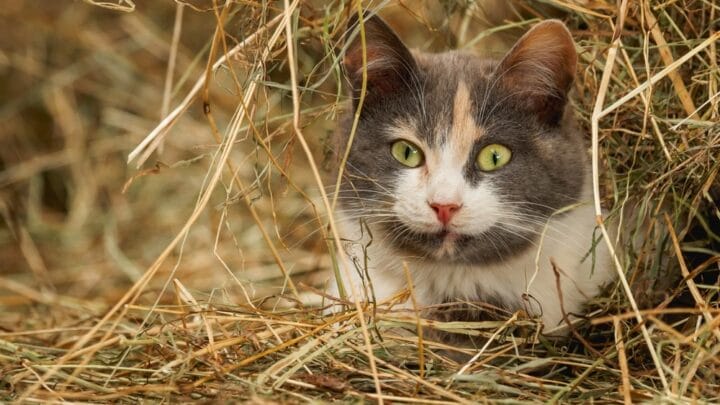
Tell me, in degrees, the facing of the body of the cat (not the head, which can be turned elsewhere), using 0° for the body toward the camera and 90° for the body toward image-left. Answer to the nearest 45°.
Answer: approximately 0°
